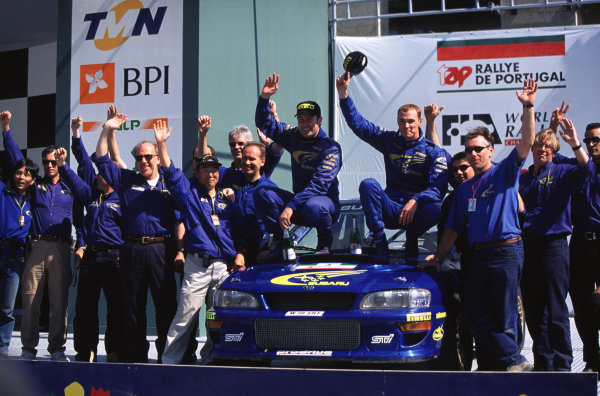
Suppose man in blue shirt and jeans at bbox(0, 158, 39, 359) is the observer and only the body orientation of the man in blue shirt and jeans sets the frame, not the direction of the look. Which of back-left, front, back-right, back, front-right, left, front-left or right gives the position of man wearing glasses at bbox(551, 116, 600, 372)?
front-left

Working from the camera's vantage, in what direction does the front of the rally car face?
facing the viewer

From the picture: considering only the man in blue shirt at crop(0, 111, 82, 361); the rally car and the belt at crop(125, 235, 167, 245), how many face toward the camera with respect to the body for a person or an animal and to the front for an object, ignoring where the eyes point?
3

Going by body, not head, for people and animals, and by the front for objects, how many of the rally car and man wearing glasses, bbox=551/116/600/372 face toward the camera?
2

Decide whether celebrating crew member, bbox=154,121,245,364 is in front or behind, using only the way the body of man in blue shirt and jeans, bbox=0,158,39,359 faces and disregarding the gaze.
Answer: in front

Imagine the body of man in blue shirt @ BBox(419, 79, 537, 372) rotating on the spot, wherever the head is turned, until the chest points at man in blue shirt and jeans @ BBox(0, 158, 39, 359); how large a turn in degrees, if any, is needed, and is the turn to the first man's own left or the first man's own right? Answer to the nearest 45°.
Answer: approximately 45° to the first man's own right

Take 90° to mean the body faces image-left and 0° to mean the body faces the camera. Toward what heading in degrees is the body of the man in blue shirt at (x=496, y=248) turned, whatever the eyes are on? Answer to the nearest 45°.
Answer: approximately 45°

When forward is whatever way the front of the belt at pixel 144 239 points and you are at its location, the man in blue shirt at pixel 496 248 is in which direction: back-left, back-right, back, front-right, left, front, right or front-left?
front-left
